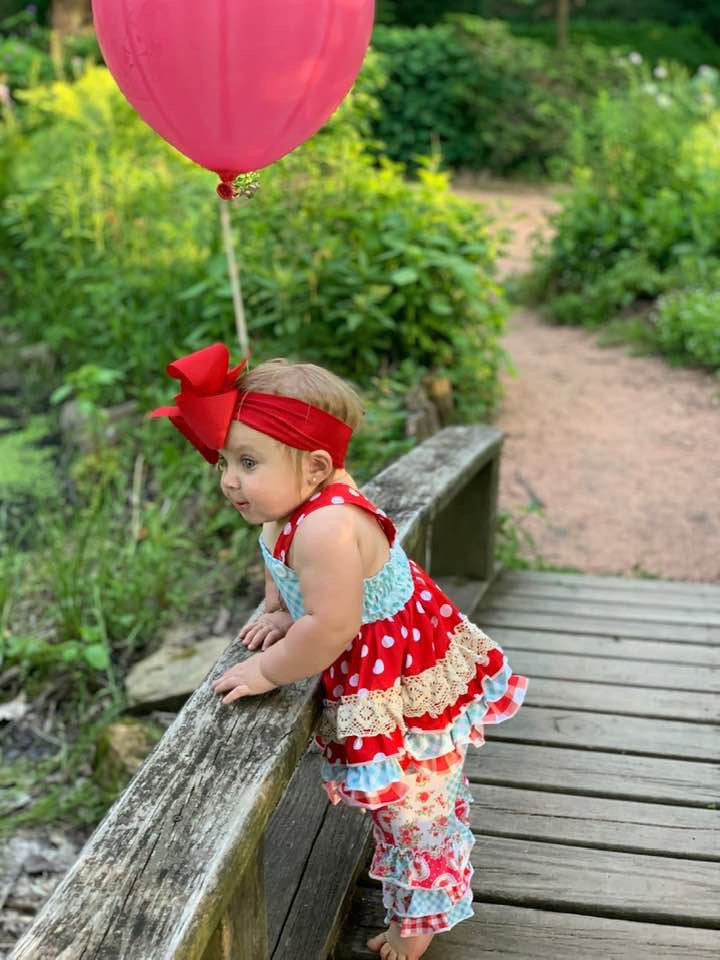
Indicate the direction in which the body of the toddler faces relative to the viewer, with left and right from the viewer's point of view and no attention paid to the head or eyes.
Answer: facing to the left of the viewer

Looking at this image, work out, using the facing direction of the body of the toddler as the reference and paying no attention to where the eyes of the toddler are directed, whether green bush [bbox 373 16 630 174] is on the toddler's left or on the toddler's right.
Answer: on the toddler's right
